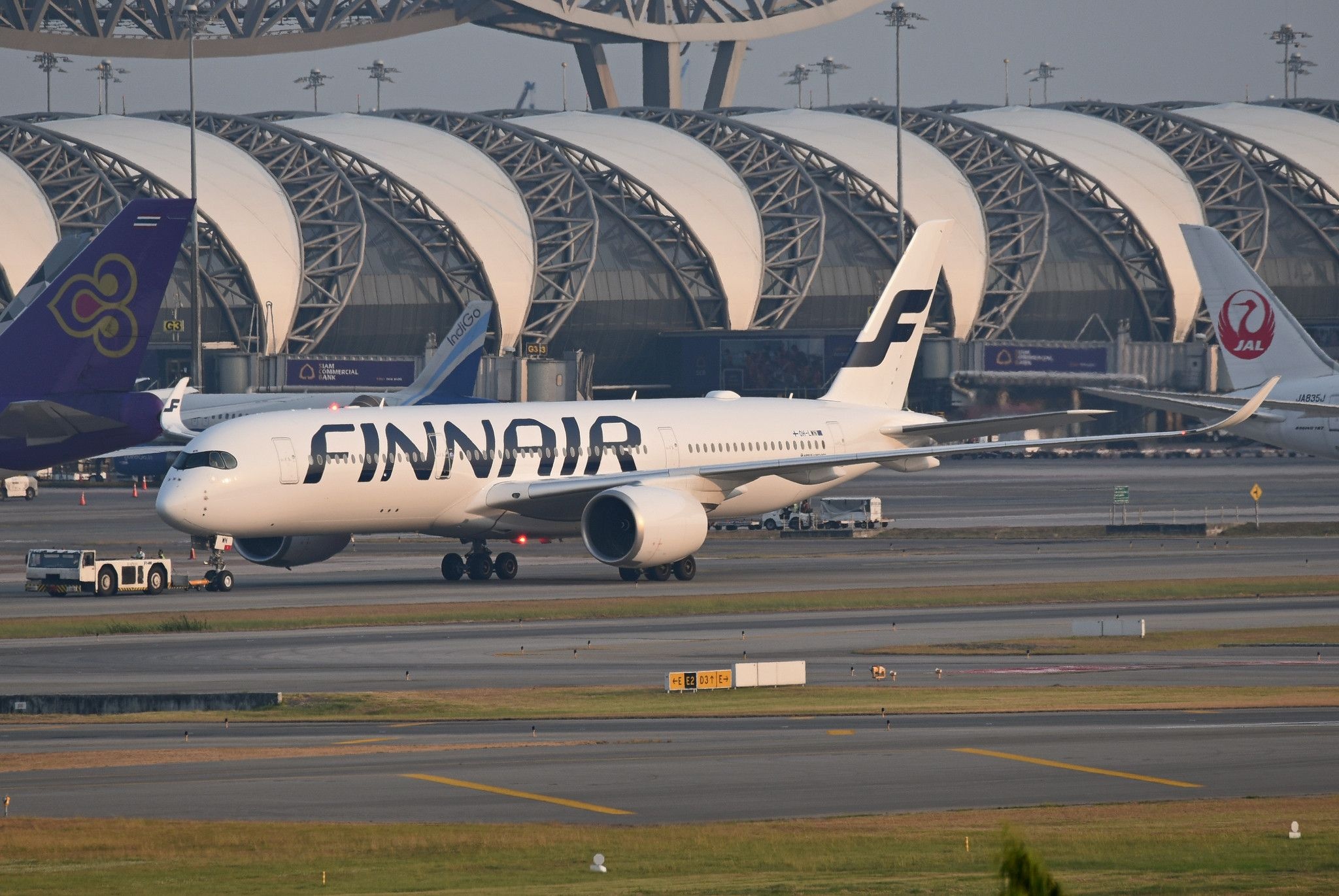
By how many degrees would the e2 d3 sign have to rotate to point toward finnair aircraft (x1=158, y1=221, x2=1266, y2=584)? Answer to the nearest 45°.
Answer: approximately 180°

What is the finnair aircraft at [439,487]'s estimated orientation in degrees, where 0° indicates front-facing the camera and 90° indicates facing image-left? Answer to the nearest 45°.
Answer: approximately 45°

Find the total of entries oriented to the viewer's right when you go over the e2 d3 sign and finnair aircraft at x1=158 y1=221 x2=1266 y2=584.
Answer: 0

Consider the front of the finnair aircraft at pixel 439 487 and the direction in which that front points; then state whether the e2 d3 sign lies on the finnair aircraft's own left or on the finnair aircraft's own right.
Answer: on the finnair aircraft's own left

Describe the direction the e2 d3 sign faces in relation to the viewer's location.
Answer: facing the viewer
